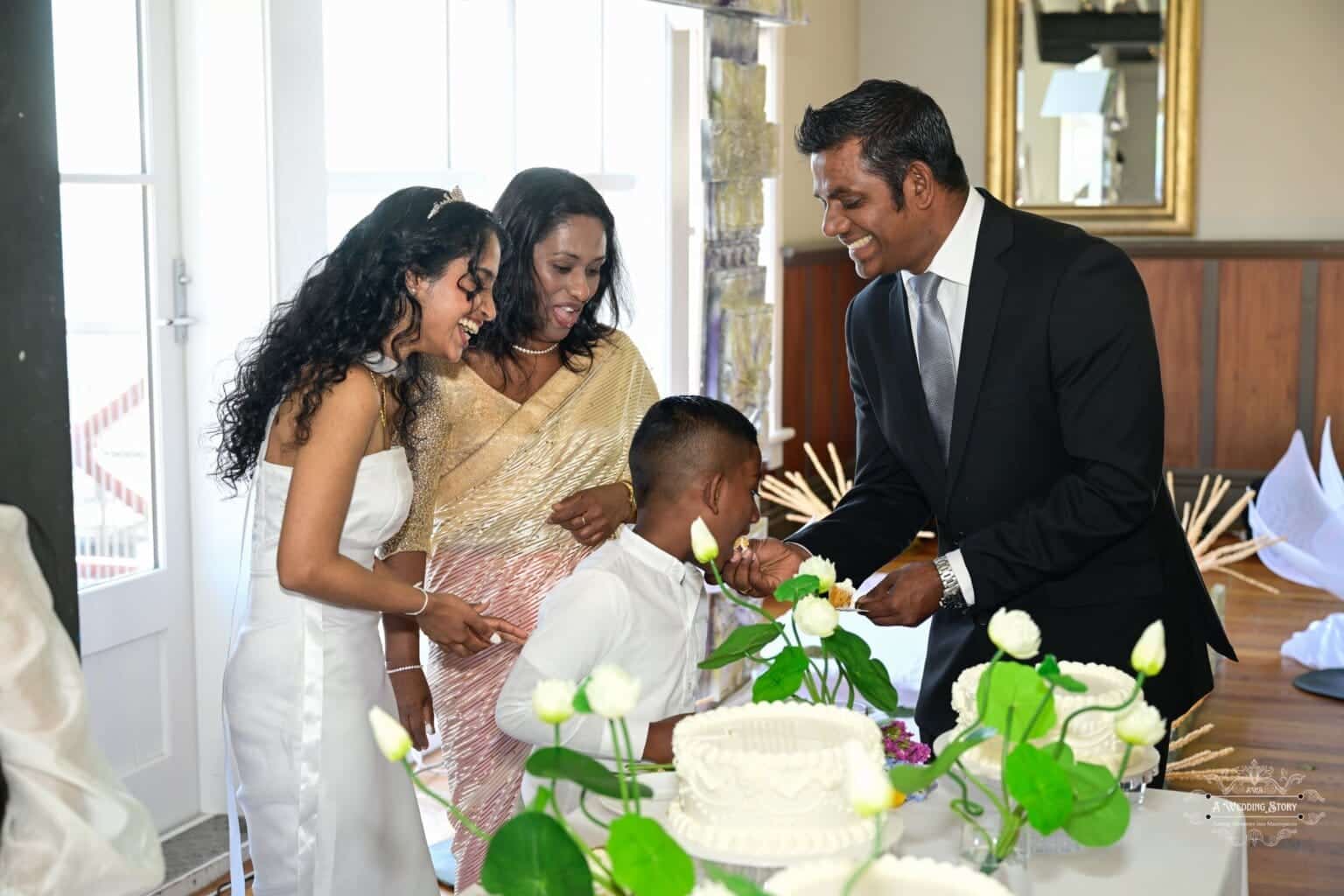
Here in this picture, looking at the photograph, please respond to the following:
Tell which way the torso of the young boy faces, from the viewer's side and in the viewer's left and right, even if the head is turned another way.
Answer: facing to the right of the viewer

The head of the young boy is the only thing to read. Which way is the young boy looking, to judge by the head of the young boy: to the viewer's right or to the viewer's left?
to the viewer's right

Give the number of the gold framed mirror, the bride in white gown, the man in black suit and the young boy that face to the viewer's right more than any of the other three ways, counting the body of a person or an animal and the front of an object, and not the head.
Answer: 2

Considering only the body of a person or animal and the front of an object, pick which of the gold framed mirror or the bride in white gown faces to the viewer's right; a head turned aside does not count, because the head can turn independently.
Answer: the bride in white gown

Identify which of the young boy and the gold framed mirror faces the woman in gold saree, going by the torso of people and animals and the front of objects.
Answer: the gold framed mirror

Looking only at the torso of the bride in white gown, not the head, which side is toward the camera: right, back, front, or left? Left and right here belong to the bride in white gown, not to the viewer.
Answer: right

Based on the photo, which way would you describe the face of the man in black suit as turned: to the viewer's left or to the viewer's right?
to the viewer's left

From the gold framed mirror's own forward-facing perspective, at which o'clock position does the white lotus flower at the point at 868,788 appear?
The white lotus flower is roughly at 12 o'clock from the gold framed mirror.

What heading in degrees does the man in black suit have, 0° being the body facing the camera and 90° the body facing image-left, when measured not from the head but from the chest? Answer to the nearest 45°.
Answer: approximately 45°

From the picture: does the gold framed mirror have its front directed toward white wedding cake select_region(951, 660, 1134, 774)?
yes
